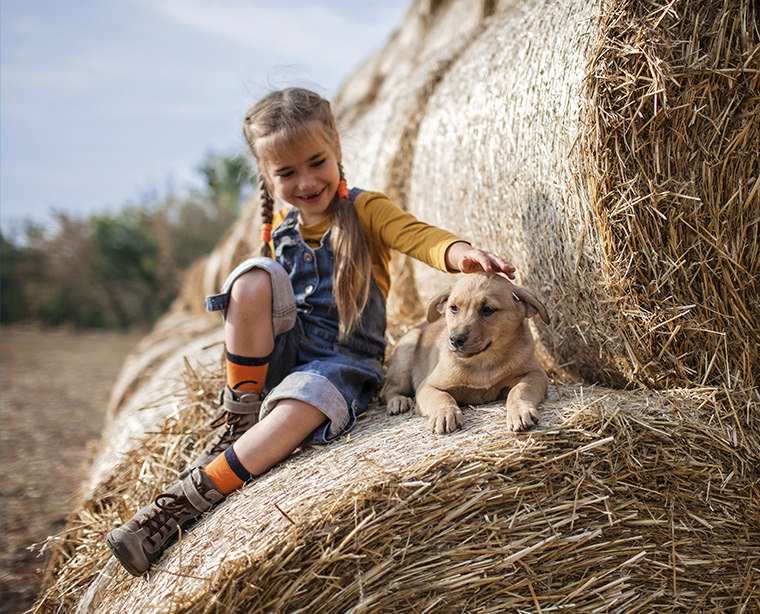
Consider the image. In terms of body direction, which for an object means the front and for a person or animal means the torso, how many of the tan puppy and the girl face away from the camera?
0

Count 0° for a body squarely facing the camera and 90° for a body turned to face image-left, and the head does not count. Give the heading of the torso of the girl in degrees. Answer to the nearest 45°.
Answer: approximately 45°

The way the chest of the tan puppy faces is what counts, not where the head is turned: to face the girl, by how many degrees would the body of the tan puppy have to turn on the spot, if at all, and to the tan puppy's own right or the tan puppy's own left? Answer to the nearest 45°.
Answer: approximately 135° to the tan puppy's own right
